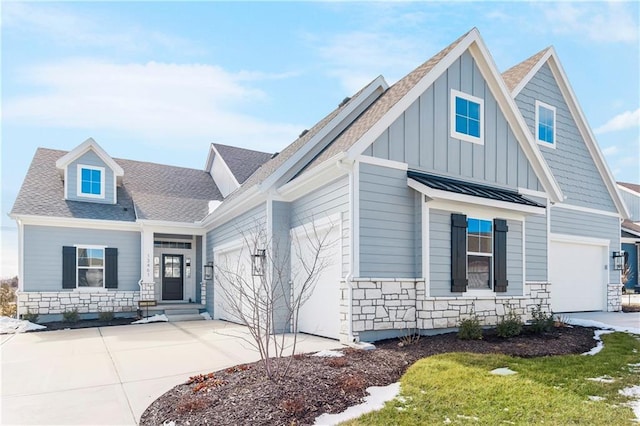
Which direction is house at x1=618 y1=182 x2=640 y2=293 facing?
toward the camera

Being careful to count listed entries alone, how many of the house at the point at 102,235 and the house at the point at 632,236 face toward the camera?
2

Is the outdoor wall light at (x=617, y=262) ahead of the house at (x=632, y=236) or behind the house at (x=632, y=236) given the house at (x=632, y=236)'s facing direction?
ahead
